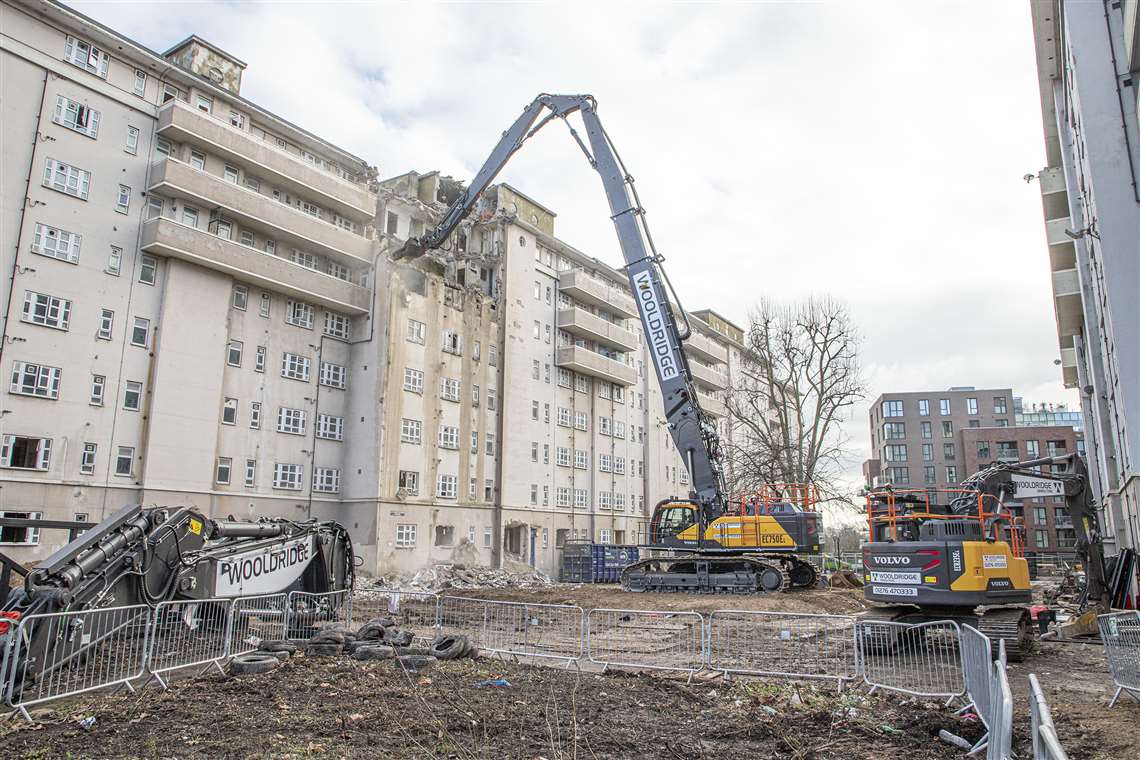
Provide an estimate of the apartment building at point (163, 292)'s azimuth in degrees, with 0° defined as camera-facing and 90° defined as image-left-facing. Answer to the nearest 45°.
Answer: approximately 315°

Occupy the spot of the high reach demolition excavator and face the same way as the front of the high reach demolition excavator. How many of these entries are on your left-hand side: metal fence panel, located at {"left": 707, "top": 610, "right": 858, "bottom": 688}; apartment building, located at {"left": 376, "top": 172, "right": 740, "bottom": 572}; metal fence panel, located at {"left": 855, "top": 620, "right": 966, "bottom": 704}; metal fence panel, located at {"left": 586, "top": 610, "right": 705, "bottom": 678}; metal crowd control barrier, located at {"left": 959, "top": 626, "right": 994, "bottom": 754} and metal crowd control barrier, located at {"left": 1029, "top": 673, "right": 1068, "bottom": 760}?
5

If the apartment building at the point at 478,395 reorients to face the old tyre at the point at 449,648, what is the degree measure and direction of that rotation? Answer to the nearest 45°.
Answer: approximately 45° to its right

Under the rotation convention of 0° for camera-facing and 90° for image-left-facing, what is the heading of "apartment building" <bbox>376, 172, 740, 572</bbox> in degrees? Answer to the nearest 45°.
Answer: approximately 315°

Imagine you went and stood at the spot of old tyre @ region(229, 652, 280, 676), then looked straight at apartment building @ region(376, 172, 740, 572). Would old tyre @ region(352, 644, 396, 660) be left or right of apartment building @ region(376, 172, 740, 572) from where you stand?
right

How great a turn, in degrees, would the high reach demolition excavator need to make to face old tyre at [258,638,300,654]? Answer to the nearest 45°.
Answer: approximately 45° to its left

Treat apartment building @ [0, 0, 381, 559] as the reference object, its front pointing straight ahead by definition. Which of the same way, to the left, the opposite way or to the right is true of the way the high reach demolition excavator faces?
the opposite way

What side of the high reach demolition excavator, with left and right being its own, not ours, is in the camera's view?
left
